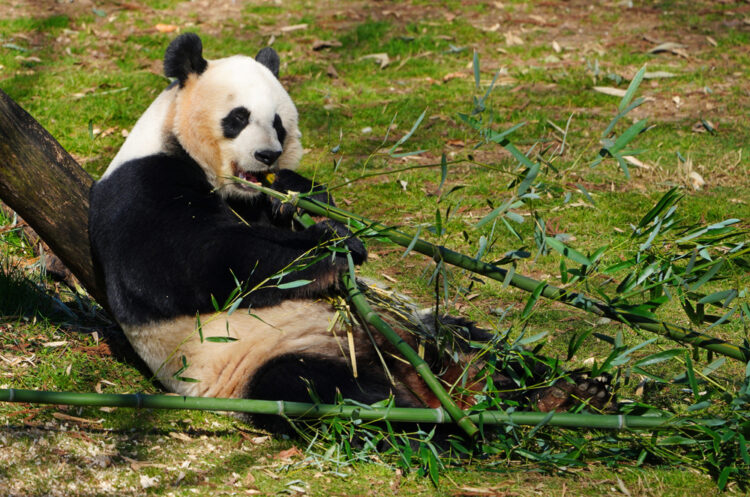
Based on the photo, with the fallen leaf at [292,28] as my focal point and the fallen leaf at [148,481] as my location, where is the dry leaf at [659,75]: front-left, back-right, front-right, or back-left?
front-right
